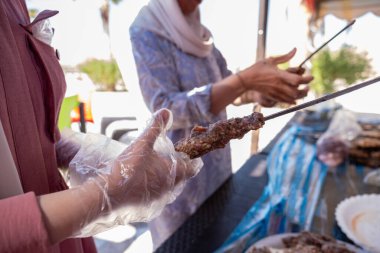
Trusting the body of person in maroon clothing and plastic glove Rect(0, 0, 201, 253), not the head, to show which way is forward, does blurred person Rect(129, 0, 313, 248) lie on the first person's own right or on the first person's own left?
on the first person's own left

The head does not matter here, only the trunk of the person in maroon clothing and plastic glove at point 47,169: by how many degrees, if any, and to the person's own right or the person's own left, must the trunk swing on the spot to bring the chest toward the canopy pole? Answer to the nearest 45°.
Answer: approximately 45° to the person's own left

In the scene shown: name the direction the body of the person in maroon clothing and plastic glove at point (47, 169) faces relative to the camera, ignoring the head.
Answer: to the viewer's right
